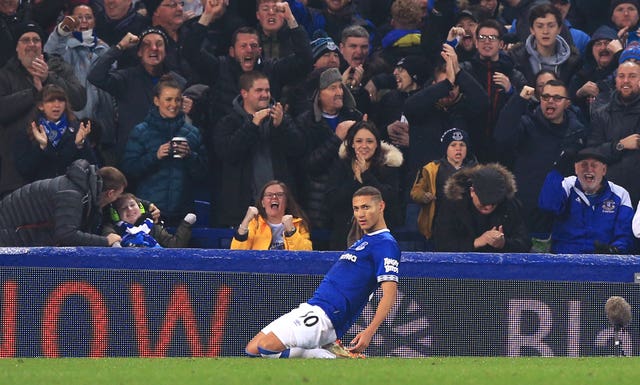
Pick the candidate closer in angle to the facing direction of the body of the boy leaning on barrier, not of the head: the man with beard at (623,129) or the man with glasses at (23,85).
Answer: the man with beard

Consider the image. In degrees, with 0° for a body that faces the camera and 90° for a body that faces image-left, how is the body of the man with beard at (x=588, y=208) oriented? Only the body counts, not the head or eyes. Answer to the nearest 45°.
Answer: approximately 0°

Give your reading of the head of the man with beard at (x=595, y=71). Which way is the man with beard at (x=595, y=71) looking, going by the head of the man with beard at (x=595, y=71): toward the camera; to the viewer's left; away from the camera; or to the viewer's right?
toward the camera

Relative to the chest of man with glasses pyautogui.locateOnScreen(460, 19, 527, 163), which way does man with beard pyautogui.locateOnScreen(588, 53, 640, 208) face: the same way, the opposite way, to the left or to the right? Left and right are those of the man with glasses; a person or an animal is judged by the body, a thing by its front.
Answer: the same way

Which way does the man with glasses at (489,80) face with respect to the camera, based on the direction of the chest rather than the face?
toward the camera

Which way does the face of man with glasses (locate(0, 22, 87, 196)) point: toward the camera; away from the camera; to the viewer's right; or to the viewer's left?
toward the camera

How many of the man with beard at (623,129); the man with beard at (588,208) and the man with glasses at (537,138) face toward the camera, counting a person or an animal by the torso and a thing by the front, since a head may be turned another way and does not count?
3

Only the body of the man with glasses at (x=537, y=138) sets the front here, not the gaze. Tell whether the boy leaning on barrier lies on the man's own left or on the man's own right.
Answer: on the man's own right

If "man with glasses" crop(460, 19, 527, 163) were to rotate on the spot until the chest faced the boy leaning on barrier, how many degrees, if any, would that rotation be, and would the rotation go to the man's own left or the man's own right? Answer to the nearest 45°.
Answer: approximately 45° to the man's own right

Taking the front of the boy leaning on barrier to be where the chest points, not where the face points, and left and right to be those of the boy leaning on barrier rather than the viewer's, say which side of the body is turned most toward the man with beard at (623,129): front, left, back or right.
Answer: left

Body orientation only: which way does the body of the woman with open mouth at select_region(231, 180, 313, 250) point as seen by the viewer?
toward the camera

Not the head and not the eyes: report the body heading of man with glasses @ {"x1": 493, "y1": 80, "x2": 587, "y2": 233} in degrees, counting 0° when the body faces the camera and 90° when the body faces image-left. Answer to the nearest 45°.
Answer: approximately 0°

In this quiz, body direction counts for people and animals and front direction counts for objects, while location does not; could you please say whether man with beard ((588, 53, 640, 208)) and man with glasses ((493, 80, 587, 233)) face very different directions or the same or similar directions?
same or similar directions
